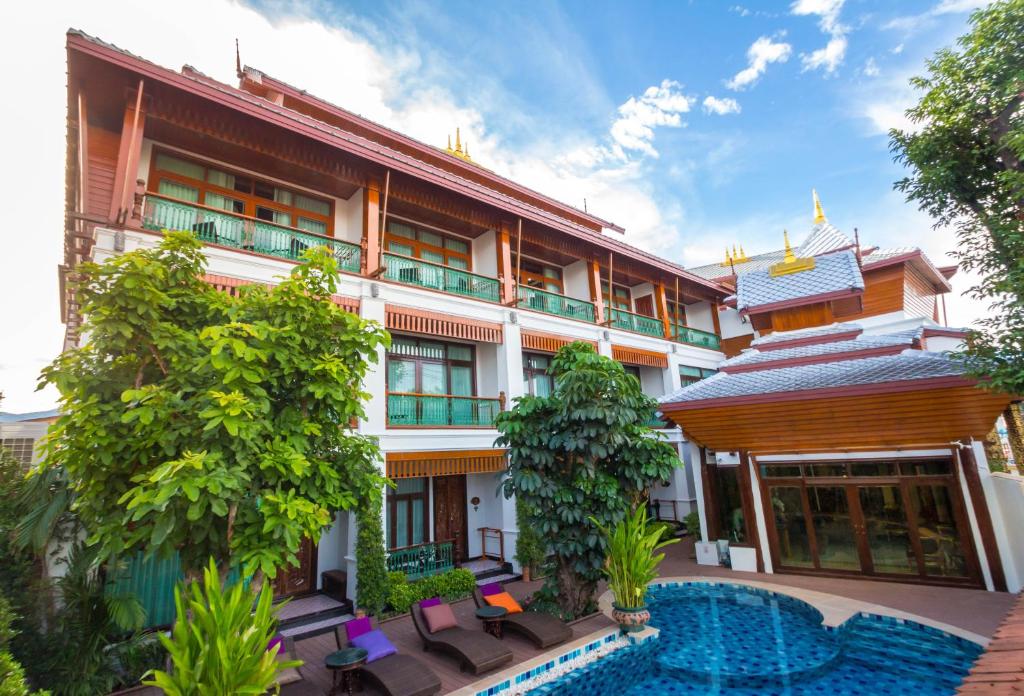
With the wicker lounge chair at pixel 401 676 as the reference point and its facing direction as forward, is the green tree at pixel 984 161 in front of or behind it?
in front

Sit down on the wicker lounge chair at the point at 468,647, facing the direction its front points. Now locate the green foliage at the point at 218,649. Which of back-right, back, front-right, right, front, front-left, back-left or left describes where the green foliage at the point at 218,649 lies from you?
right

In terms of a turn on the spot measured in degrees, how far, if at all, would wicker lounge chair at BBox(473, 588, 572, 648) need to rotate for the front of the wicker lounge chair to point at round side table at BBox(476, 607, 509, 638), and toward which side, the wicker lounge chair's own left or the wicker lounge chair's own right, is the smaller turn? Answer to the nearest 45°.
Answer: approximately 135° to the wicker lounge chair's own right

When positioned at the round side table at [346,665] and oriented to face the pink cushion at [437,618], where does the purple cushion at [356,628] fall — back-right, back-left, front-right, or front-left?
front-left

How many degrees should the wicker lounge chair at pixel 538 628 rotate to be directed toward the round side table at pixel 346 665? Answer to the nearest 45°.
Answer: approximately 90° to its right

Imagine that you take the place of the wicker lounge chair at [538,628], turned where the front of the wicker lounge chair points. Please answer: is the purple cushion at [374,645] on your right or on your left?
on your right

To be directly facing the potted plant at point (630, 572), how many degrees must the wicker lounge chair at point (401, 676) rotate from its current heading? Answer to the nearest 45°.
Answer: approximately 45° to its left

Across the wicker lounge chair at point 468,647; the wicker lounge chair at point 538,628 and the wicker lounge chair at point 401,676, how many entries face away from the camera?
0

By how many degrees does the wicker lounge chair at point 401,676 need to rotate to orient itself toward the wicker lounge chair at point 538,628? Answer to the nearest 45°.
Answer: approximately 90° to its left

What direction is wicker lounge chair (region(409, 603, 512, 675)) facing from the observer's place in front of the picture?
facing the viewer and to the right of the viewer

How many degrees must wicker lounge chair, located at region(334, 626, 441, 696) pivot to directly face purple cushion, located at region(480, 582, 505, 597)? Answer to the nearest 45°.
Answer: approximately 90° to its left
